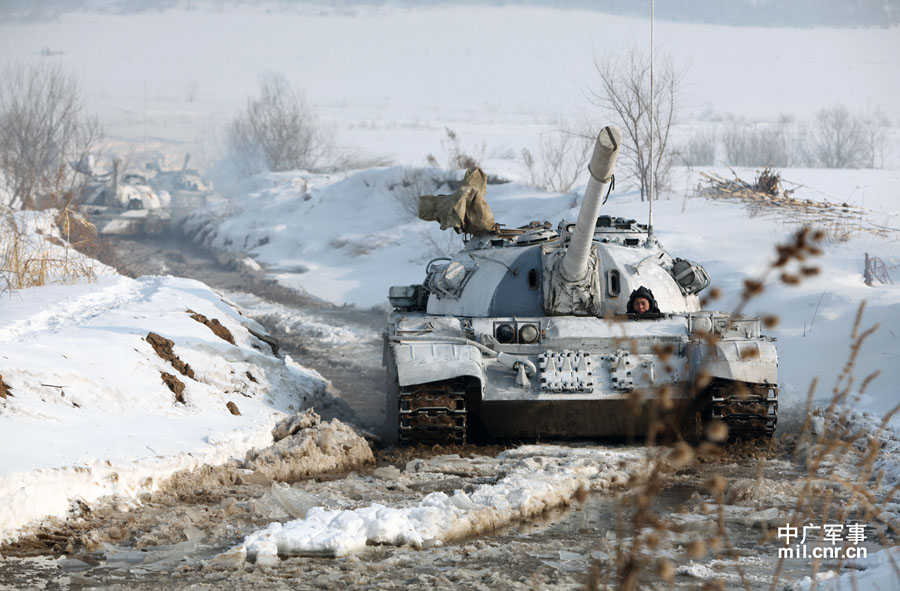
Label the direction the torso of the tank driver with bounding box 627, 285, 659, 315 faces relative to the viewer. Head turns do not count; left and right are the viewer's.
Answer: facing the viewer

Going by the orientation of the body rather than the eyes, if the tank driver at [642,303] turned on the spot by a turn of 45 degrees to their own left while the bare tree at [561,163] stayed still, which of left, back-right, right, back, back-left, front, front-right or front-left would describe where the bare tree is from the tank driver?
back-left

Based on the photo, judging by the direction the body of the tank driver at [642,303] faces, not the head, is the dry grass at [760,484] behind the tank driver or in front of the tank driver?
in front

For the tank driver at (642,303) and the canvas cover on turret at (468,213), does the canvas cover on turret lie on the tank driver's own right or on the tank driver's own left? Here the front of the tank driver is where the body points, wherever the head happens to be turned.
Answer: on the tank driver's own right
